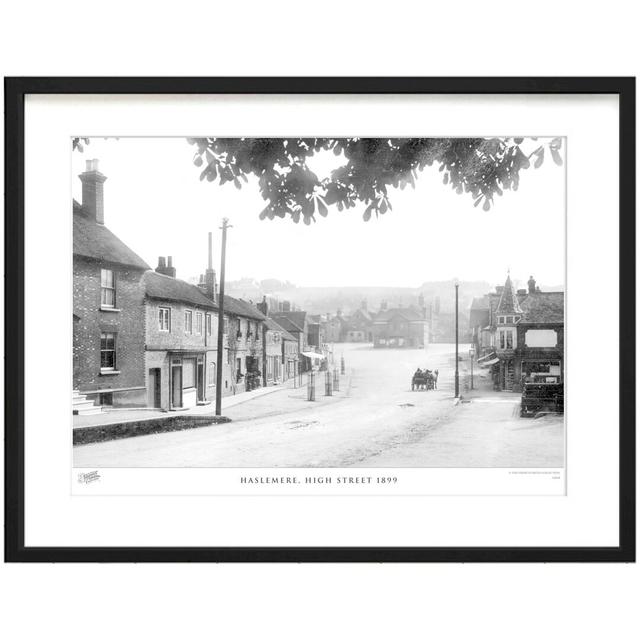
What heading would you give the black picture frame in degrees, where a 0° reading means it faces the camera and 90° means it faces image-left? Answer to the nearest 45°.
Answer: approximately 0°
